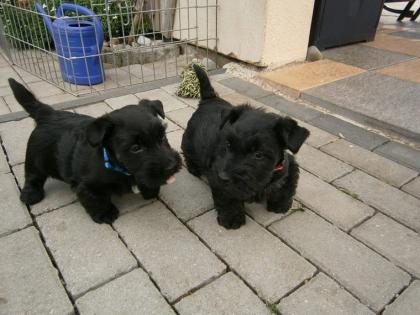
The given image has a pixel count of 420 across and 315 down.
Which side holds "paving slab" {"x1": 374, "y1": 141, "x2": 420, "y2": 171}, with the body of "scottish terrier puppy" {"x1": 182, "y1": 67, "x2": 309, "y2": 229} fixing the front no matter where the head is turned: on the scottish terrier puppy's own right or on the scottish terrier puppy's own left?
on the scottish terrier puppy's own left

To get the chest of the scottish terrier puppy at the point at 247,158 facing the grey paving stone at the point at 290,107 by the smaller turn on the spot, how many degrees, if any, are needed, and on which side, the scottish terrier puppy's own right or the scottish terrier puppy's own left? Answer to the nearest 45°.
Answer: approximately 135° to the scottish terrier puppy's own left

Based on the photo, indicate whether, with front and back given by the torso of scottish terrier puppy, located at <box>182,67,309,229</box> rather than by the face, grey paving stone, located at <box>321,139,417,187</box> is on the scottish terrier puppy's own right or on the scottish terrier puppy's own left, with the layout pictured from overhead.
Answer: on the scottish terrier puppy's own left

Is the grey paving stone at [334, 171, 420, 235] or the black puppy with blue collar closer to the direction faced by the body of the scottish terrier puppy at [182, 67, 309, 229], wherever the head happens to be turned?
the grey paving stone

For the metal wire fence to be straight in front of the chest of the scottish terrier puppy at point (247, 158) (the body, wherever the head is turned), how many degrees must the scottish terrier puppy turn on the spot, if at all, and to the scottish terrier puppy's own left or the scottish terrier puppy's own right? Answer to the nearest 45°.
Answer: approximately 180°

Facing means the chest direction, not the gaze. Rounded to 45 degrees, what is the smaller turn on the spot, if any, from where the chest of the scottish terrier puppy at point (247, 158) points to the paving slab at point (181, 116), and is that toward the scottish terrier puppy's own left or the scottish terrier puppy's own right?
approximately 180°

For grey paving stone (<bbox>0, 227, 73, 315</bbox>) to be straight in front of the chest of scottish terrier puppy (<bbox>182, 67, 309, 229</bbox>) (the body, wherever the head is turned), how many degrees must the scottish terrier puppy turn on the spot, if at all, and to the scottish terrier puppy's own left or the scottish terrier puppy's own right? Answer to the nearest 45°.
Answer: approximately 90° to the scottish terrier puppy's own right

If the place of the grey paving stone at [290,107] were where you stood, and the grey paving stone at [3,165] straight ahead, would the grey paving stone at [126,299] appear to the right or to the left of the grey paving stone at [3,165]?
left

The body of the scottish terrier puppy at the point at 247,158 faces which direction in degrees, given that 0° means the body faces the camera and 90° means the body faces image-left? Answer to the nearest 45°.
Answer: approximately 315°

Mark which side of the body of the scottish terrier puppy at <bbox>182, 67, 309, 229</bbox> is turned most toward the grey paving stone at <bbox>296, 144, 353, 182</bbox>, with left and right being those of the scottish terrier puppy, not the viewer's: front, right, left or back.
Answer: left

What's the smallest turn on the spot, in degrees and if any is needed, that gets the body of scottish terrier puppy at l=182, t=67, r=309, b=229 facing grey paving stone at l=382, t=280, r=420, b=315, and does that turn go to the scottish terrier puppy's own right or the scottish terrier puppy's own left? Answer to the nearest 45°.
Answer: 0° — it already faces it

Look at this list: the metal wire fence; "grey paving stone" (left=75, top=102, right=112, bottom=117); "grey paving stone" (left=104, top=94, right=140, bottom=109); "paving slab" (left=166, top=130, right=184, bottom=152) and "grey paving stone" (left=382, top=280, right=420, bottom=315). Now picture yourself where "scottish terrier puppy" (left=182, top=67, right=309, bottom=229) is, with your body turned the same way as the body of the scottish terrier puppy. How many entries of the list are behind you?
4

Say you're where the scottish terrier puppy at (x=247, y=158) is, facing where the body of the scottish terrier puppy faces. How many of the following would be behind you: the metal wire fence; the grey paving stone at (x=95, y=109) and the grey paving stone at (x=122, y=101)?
3

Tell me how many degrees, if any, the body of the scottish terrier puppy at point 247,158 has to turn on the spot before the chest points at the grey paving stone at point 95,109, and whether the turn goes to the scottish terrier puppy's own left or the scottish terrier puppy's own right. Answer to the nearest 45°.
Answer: approximately 180°
